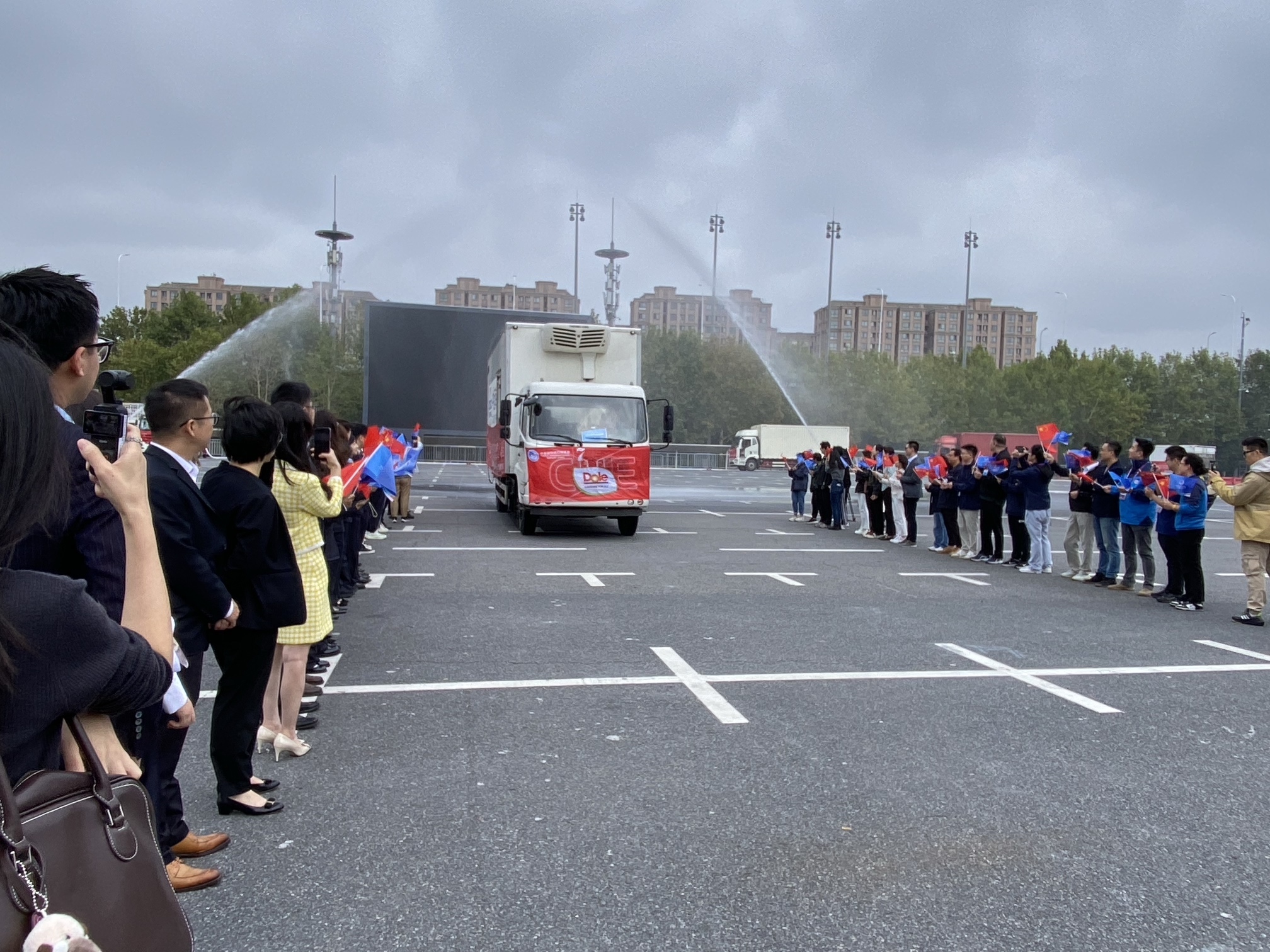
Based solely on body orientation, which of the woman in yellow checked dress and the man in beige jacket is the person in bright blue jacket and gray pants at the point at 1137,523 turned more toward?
the woman in yellow checked dress

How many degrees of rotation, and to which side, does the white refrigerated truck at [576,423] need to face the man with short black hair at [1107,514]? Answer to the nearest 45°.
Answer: approximately 45° to its left

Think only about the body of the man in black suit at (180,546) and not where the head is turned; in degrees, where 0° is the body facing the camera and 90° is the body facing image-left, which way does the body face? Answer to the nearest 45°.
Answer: approximately 270°

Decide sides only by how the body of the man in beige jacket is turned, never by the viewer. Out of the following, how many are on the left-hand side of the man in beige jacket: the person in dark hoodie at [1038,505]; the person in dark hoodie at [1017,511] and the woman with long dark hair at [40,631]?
1

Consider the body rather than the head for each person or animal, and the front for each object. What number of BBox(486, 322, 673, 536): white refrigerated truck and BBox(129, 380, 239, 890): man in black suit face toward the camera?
1

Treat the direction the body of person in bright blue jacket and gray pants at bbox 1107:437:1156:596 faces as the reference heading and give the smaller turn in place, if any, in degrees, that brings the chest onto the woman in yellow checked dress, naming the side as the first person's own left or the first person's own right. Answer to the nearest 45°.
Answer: approximately 90° to the first person's own left

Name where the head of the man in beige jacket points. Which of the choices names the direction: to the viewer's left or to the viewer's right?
to the viewer's left

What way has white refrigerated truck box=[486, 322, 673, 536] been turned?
toward the camera

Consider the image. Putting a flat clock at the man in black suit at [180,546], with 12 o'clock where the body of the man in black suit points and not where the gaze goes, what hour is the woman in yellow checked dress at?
The woman in yellow checked dress is roughly at 10 o'clock from the man in black suit.

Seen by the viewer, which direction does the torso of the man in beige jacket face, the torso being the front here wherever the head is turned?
to the viewer's left

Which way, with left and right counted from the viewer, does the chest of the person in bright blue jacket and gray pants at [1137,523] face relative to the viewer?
facing to the left of the viewer

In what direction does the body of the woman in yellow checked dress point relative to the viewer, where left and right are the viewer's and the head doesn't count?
facing away from the viewer and to the right of the viewer

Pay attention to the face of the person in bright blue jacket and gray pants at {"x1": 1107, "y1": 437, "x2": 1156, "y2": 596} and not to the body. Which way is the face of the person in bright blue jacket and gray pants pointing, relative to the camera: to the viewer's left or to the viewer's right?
to the viewer's left

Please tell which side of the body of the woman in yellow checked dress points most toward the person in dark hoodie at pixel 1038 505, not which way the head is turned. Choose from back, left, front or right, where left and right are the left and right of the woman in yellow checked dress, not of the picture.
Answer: front
